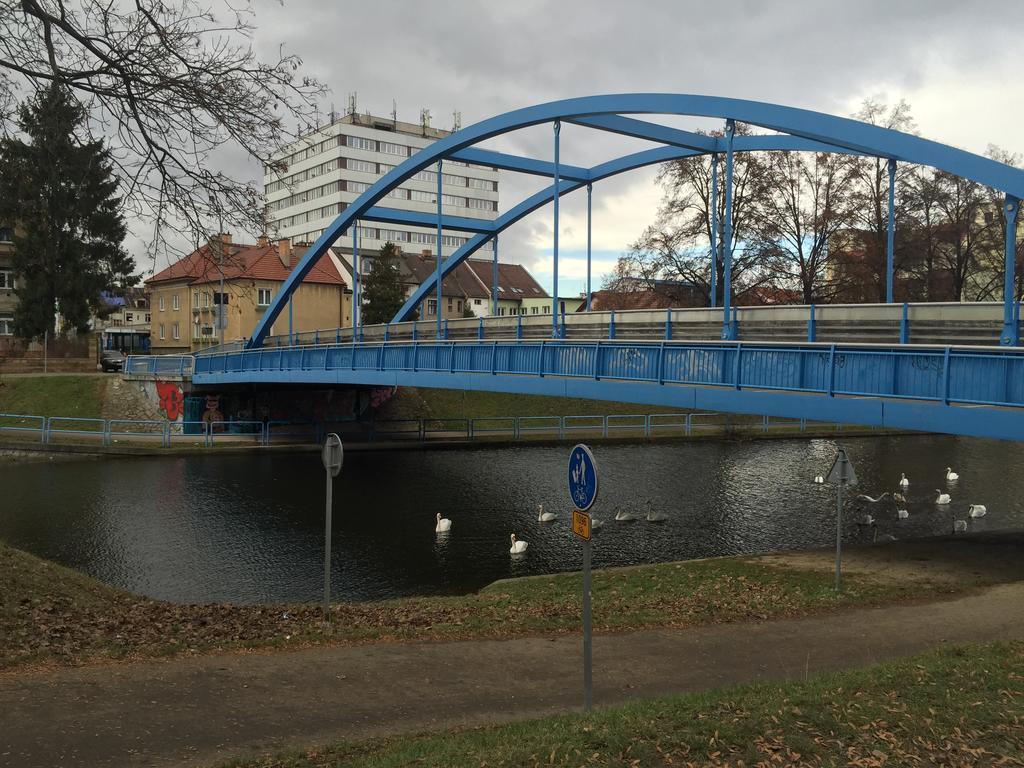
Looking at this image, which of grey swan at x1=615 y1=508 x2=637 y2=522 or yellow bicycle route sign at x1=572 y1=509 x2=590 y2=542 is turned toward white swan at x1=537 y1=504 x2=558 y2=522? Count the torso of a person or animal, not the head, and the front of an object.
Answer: grey swan at x1=615 y1=508 x2=637 y2=522

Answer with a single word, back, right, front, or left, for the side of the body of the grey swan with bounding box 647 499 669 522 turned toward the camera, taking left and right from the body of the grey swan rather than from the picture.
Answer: left

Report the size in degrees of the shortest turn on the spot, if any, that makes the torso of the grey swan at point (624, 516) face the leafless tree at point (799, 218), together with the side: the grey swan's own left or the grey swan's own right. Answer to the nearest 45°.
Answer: approximately 135° to the grey swan's own right

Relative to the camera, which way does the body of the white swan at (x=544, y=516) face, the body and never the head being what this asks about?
to the viewer's left

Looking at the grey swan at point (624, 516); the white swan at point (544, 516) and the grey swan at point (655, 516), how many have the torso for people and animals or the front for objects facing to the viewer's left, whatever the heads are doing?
3

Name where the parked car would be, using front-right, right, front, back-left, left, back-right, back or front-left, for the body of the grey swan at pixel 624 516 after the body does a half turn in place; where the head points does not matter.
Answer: back-left

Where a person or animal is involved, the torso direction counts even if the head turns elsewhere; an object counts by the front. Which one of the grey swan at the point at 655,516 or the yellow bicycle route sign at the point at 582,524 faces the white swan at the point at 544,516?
the grey swan at the point at 655,516

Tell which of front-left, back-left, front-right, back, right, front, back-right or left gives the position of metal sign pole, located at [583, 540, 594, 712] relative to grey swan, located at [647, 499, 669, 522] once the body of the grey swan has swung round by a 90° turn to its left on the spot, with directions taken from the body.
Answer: front

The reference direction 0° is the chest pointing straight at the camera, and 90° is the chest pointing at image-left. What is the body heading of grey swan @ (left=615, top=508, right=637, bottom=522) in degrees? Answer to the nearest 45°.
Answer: approximately 90°

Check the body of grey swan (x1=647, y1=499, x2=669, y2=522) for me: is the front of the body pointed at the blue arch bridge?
no

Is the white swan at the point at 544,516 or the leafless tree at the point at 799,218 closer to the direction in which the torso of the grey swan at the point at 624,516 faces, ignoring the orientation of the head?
the white swan

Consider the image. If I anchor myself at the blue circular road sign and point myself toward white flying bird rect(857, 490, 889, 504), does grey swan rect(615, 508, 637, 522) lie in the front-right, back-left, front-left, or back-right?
front-left

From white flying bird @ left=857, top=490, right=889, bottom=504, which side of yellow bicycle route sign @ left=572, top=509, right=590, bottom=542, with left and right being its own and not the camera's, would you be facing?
back

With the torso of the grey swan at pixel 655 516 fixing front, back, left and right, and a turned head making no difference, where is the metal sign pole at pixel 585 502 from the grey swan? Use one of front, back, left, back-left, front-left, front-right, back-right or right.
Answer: left

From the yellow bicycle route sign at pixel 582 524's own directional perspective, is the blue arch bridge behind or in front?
behind

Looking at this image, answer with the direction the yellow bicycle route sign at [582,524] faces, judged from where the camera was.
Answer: facing the viewer and to the left of the viewer
